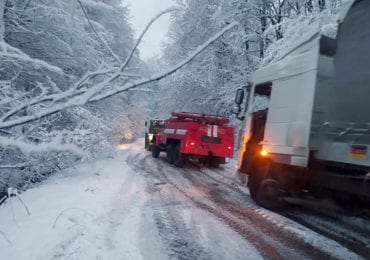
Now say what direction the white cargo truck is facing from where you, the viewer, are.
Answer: facing away from the viewer and to the left of the viewer

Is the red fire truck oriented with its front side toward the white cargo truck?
no

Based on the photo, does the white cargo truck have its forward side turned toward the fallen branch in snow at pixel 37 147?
no

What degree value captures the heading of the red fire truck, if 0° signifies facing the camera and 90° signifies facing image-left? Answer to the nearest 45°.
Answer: approximately 135°

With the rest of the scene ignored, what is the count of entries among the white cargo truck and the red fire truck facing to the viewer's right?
0

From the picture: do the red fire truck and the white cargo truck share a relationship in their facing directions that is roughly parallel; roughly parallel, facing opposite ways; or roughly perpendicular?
roughly parallel
